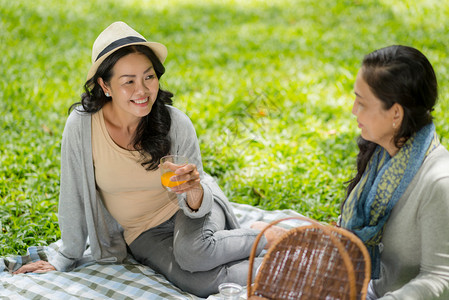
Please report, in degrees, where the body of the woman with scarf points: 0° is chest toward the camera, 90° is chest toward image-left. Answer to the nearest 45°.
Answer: approximately 90°

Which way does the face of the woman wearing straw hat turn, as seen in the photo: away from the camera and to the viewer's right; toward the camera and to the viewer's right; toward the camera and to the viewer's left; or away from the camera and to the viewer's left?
toward the camera and to the viewer's right

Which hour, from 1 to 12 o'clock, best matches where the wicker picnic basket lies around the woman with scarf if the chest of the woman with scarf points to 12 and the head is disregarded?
The wicker picnic basket is roughly at 11 o'clock from the woman with scarf.

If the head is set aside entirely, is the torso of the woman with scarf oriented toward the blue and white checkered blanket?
yes

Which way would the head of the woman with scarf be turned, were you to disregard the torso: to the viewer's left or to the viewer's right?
to the viewer's left
